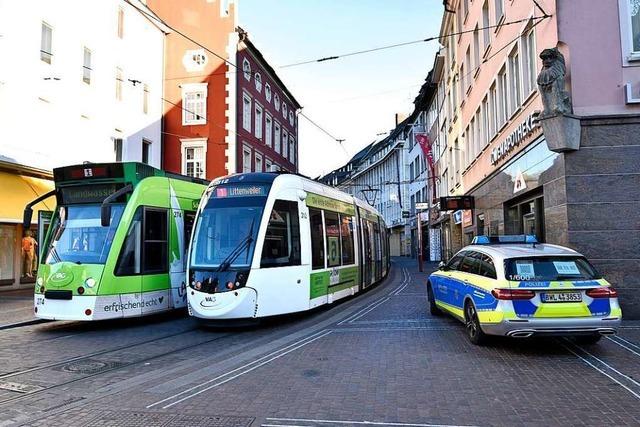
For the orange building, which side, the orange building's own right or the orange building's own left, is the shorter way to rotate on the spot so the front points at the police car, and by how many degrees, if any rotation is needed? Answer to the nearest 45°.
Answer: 0° — it already faces it

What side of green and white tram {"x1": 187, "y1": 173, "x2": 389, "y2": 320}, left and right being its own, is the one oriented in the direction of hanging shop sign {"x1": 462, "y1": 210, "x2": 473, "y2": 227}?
back

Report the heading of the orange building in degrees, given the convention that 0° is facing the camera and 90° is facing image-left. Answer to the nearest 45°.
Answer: approximately 0°

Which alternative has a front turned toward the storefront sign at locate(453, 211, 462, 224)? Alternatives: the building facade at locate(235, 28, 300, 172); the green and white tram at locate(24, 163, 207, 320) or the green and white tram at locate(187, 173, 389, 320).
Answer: the building facade

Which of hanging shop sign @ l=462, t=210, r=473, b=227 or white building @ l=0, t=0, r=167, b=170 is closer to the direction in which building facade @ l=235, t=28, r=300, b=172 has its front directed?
the hanging shop sign

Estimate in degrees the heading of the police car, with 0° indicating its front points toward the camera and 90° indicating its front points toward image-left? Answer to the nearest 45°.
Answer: approximately 135°

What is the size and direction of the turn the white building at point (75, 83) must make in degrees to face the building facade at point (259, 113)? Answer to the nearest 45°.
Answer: approximately 90° to its left

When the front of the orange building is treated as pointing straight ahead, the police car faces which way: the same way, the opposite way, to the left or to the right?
the opposite way

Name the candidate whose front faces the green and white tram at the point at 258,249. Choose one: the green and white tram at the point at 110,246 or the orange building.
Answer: the orange building

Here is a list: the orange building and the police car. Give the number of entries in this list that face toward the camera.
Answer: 1
